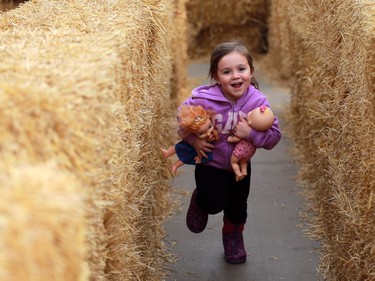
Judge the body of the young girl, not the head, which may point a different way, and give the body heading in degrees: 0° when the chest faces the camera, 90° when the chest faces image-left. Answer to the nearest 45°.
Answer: approximately 0°

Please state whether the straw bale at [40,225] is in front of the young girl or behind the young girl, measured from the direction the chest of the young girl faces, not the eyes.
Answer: in front
